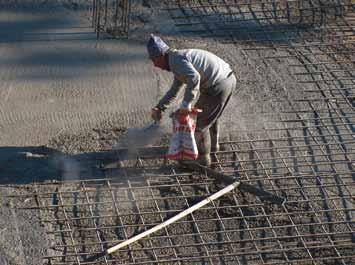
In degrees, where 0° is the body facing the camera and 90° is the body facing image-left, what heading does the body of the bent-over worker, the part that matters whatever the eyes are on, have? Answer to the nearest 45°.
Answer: approximately 90°
